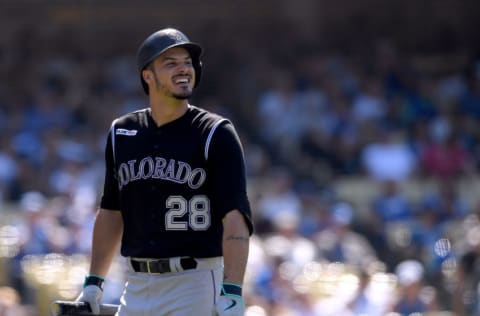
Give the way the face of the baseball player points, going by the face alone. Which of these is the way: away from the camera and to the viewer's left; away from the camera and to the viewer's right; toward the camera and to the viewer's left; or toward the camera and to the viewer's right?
toward the camera and to the viewer's right

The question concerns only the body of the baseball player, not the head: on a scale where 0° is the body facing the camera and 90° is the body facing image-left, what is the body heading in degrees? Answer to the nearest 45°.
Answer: approximately 45°
